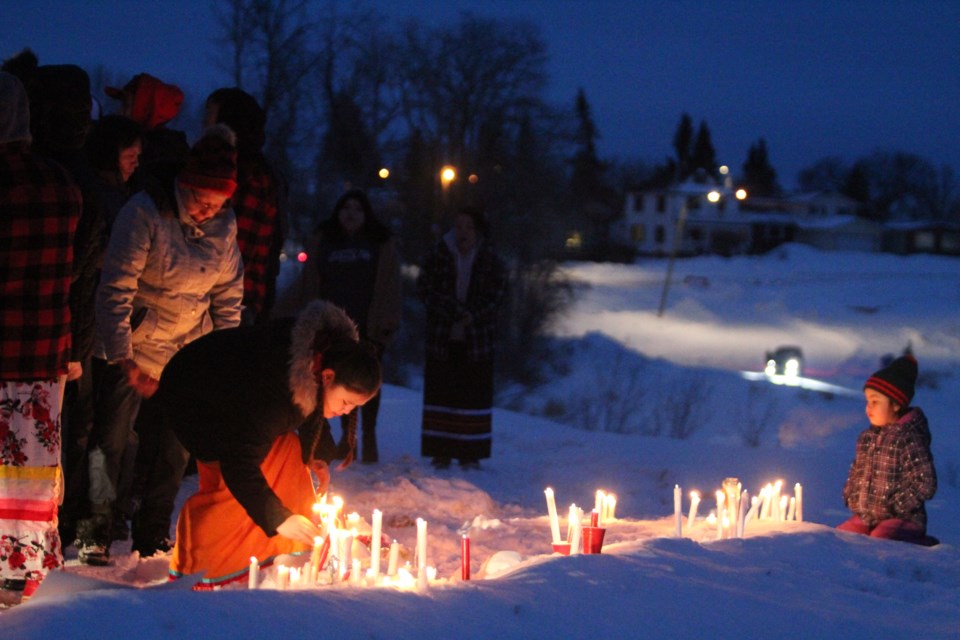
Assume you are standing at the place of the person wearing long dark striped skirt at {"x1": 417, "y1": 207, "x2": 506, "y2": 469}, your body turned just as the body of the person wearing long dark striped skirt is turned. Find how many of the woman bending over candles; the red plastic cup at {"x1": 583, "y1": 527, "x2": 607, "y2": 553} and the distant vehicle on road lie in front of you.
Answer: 2

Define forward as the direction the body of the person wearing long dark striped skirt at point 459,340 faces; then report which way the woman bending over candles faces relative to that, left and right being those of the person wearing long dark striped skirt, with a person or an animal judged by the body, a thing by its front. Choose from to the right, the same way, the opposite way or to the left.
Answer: to the left

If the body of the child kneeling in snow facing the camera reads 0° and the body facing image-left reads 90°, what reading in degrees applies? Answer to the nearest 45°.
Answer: approximately 45°

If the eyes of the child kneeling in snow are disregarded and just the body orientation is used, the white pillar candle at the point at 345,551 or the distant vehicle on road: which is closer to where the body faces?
the white pillar candle

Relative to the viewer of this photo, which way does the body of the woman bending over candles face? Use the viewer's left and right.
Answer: facing to the right of the viewer

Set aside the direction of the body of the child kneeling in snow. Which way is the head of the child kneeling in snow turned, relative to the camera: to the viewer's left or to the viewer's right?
to the viewer's left

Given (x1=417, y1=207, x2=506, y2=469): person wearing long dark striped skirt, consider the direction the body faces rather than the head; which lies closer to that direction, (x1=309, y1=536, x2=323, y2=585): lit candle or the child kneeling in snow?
the lit candle

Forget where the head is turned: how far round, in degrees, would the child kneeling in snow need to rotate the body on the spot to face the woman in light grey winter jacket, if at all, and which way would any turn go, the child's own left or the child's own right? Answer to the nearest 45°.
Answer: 0° — they already face them

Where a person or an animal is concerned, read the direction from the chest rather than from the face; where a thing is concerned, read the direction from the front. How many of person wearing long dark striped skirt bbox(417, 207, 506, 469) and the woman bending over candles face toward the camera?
1

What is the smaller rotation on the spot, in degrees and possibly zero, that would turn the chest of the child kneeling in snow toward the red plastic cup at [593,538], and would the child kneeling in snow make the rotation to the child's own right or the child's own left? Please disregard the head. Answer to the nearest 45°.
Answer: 0° — they already face it
